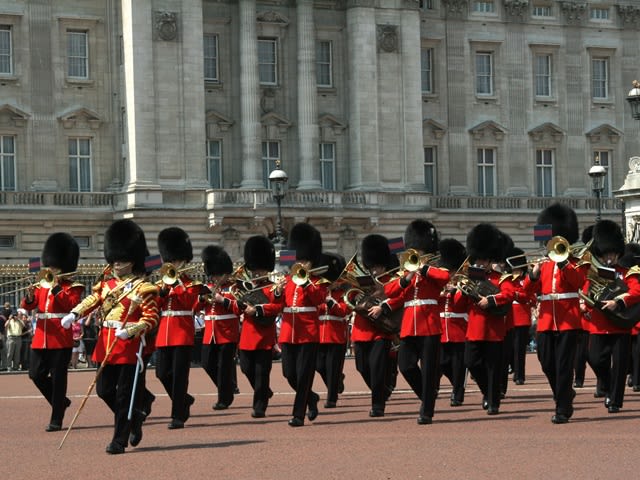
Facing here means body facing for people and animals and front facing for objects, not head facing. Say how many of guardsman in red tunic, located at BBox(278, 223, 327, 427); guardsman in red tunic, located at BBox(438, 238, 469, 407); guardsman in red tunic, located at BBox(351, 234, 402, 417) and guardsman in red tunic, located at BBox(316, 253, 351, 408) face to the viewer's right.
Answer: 0

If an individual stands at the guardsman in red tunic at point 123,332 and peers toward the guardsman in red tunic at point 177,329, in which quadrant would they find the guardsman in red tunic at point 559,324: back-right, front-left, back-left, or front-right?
front-right

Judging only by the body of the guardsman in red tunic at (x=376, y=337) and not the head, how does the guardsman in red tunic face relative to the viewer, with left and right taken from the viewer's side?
facing the viewer and to the left of the viewer

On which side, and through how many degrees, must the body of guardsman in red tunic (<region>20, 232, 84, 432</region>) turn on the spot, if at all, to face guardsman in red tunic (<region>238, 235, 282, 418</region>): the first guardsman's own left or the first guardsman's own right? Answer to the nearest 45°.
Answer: approximately 135° to the first guardsman's own left

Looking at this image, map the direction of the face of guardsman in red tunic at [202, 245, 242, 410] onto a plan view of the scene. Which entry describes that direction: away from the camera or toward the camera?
toward the camera

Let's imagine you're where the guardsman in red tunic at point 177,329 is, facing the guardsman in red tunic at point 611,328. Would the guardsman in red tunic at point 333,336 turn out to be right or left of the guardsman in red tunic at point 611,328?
left

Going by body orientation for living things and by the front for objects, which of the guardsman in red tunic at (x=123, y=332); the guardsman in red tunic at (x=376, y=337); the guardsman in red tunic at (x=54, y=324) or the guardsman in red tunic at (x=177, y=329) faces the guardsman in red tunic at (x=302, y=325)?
the guardsman in red tunic at (x=376, y=337)

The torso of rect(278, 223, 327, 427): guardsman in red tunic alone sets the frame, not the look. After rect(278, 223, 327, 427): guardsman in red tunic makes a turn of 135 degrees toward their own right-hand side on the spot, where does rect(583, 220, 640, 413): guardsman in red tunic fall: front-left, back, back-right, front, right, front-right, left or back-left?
right

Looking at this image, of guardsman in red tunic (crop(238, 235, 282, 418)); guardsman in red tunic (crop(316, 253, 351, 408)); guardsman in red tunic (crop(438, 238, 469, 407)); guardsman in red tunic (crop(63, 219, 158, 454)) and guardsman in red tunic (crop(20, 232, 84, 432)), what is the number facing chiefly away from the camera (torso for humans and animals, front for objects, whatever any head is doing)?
0

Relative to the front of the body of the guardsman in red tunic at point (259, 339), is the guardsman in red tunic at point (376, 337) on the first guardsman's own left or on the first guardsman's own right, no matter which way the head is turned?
on the first guardsman's own left

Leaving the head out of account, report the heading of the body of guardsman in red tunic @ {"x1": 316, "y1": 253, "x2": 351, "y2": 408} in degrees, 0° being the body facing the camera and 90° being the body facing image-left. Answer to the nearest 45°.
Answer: approximately 45°

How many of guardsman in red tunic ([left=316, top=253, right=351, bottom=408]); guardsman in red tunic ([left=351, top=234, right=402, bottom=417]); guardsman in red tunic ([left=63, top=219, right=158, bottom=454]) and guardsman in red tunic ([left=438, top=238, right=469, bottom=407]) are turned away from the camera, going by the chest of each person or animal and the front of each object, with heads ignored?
0

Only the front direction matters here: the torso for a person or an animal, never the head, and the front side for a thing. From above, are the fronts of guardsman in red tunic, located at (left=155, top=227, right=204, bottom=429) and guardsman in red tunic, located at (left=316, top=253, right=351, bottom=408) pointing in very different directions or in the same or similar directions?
same or similar directions

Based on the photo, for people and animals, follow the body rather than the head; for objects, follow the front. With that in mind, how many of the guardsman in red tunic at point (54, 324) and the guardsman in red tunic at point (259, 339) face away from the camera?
0

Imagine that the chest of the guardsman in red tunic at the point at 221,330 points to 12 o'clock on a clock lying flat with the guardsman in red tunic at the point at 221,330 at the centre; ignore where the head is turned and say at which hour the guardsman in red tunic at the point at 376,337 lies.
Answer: the guardsman in red tunic at the point at 376,337 is roughly at 9 o'clock from the guardsman in red tunic at the point at 221,330.
